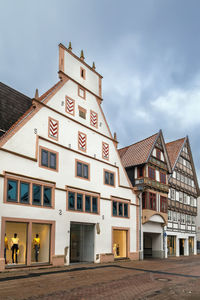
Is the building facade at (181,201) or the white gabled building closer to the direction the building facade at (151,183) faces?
the white gabled building

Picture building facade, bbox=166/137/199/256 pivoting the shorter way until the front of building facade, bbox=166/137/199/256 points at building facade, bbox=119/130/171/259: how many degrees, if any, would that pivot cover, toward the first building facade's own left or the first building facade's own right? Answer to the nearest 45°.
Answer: approximately 45° to the first building facade's own right

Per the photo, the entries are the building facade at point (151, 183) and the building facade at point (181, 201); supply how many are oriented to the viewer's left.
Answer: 0

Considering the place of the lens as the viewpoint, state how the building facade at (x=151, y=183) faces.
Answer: facing the viewer and to the right of the viewer

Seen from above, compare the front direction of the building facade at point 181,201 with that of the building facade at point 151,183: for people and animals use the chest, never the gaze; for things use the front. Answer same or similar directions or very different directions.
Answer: same or similar directions

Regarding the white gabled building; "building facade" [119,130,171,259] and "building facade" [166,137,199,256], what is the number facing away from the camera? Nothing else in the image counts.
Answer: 0

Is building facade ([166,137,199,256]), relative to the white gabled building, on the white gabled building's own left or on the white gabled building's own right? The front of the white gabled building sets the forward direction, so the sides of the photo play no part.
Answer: on the white gabled building's own left

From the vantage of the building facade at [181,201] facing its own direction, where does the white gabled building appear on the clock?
The white gabled building is roughly at 2 o'clock from the building facade.

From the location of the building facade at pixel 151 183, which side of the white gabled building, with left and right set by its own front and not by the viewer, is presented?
left
